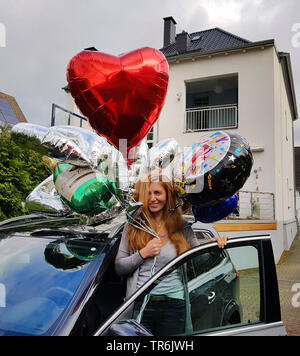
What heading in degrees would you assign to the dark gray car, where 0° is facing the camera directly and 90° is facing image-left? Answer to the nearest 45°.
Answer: approximately 45°

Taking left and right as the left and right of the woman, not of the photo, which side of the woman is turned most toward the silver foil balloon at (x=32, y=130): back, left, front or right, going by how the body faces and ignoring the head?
right

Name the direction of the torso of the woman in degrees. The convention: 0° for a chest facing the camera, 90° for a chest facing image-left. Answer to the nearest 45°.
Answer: approximately 0°

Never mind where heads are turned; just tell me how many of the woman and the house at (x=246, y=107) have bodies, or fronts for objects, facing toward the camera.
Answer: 2
